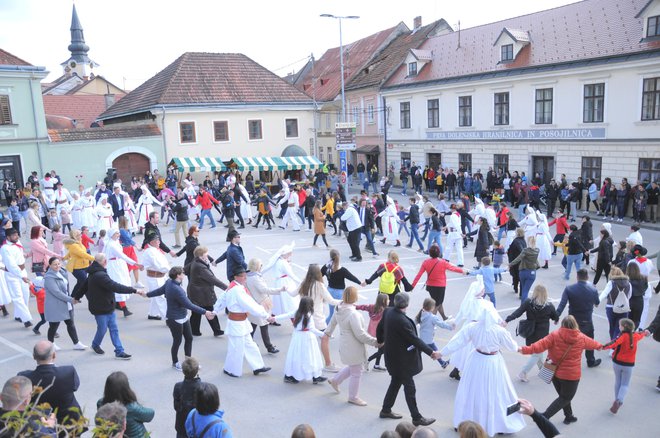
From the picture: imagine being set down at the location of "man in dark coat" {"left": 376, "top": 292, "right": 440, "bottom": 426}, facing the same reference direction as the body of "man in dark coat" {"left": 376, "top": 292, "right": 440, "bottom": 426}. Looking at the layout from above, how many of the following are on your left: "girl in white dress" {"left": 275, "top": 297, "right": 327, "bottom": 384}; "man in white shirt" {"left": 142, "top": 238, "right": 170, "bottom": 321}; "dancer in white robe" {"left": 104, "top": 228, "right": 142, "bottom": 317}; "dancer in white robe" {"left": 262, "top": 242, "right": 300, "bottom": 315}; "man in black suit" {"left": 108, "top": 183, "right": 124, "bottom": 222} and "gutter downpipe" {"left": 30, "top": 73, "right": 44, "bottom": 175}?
6

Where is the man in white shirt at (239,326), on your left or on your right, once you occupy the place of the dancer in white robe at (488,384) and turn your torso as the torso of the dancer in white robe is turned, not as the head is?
on your left

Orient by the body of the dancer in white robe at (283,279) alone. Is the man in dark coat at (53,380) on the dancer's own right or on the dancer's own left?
on the dancer's own right

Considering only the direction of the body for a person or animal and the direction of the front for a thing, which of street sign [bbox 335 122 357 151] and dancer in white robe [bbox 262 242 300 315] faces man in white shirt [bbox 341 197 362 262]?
the street sign

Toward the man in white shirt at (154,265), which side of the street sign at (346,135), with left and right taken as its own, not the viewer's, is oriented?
front

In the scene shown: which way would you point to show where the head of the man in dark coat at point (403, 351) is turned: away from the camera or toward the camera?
away from the camera

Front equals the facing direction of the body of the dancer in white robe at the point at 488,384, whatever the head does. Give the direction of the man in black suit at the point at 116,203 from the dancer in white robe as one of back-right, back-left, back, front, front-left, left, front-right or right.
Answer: front-left

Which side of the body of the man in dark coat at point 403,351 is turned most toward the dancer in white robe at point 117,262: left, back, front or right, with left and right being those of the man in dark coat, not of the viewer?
left

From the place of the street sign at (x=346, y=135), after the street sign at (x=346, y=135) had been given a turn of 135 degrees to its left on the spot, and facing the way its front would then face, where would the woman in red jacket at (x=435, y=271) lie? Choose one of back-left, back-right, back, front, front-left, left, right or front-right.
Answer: back-right

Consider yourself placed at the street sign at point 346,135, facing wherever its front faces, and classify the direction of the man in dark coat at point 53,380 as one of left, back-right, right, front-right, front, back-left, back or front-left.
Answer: front

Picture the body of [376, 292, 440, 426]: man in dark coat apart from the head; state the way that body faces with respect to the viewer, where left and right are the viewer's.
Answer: facing away from the viewer and to the right of the viewer

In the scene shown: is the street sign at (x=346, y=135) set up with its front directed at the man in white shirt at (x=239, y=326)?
yes

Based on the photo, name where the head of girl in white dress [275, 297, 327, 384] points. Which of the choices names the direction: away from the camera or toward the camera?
away from the camera

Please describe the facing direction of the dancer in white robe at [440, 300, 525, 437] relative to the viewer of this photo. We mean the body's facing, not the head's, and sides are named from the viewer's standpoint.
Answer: facing away from the viewer

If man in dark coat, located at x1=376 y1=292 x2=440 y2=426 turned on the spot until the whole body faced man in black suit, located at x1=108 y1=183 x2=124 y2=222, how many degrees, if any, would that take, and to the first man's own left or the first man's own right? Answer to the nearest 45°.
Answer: approximately 90° to the first man's own left

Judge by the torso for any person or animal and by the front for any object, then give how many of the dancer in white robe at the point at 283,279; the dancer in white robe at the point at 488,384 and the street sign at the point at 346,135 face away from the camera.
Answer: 1

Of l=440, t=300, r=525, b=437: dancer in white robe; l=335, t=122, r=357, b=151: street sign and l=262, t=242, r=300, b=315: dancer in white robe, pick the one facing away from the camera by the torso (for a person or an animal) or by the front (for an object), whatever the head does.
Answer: l=440, t=300, r=525, b=437: dancer in white robe

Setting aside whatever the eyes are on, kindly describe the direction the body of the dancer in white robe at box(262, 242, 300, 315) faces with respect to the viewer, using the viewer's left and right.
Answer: facing the viewer and to the right of the viewer

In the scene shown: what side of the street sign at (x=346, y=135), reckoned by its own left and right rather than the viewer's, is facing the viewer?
front
